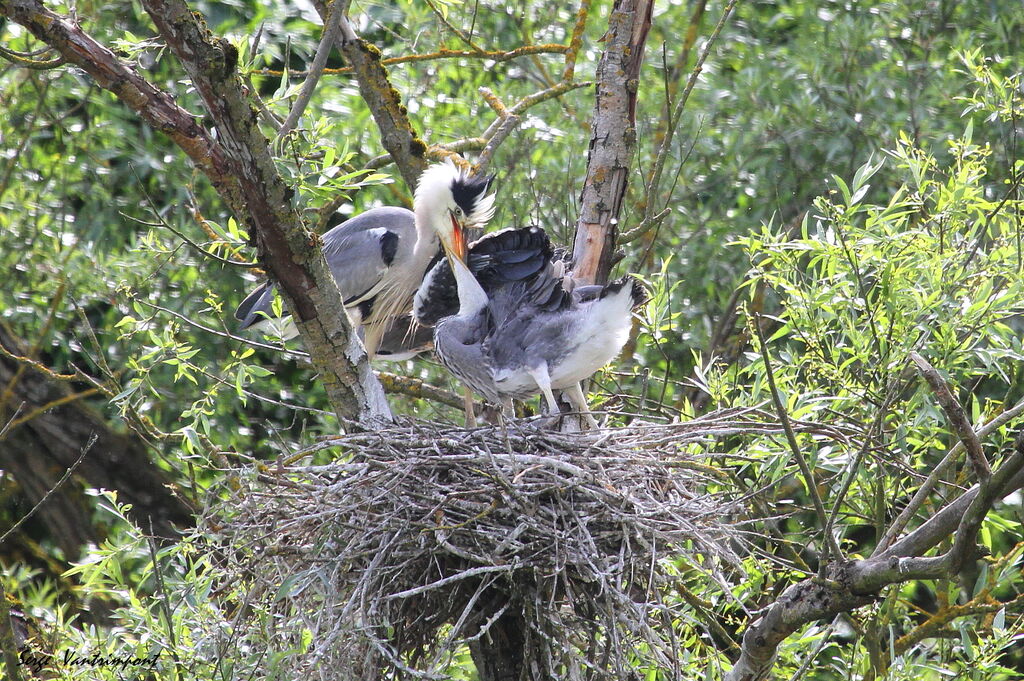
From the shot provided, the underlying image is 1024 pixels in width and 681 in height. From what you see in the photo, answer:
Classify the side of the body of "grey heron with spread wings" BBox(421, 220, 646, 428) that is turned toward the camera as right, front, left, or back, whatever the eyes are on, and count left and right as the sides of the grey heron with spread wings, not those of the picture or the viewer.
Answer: left

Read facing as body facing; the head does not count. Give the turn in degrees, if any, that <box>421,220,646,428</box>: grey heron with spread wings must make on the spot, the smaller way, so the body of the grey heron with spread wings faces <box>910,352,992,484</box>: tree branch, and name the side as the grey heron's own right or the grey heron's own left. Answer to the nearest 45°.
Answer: approximately 135° to the grey heron's own left

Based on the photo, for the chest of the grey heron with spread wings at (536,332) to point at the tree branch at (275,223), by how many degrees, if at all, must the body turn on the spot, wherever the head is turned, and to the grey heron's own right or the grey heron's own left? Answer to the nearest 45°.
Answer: approximately 45° to the grey heron's own left

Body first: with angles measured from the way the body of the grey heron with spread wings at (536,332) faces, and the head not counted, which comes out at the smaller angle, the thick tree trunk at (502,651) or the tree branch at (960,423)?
the thick tree trunk
